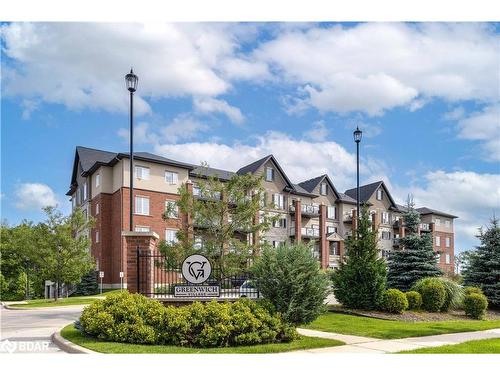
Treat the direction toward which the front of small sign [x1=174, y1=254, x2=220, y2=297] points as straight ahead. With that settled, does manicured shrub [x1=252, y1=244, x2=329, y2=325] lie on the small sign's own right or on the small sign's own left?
on the small sign's own left

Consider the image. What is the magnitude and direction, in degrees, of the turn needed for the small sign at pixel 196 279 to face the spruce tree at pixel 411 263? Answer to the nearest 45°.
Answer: approximately 135° to its left

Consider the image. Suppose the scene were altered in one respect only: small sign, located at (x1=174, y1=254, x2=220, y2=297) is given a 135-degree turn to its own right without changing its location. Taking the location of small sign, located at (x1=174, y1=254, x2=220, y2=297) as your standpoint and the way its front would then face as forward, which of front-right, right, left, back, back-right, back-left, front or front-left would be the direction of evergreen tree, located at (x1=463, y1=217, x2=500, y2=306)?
right

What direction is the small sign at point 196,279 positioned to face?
toward the camera

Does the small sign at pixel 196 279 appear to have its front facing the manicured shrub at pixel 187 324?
yes

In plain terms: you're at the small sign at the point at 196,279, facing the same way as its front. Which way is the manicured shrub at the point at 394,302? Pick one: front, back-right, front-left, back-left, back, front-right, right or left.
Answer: back-left

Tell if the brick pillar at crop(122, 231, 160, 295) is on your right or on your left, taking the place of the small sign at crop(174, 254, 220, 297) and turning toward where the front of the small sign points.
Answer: on your right

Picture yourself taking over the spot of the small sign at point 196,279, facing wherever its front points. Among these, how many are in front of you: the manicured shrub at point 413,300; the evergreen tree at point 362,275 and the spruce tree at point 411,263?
0
